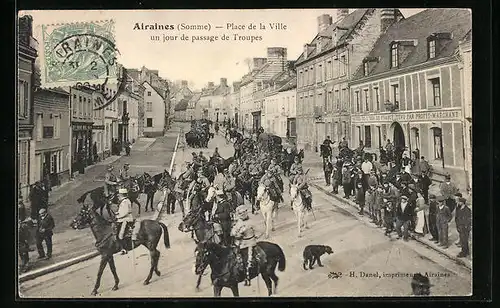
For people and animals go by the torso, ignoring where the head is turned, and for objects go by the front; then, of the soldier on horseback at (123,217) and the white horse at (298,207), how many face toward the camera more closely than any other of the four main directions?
1

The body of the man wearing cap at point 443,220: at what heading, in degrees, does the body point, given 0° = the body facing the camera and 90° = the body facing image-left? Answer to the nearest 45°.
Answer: approximately 45°

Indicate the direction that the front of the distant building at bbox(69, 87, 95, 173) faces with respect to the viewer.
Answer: facing the viewer and to the right of the viewer

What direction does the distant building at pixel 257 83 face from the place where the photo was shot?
facing the viewer and to the left of the viewer

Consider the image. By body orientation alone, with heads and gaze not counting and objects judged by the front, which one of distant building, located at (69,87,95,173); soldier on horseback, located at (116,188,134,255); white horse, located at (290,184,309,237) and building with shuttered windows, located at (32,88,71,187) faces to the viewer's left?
the soldier on horseback

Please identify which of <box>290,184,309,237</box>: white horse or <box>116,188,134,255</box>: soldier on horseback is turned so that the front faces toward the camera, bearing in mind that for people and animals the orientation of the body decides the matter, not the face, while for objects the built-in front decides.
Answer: the white horse

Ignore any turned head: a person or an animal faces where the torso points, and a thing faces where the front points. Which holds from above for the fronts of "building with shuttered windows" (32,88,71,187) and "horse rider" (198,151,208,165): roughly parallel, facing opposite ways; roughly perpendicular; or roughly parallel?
roughly perpendicular

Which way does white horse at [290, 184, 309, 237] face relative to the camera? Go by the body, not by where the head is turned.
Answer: toward the camera
